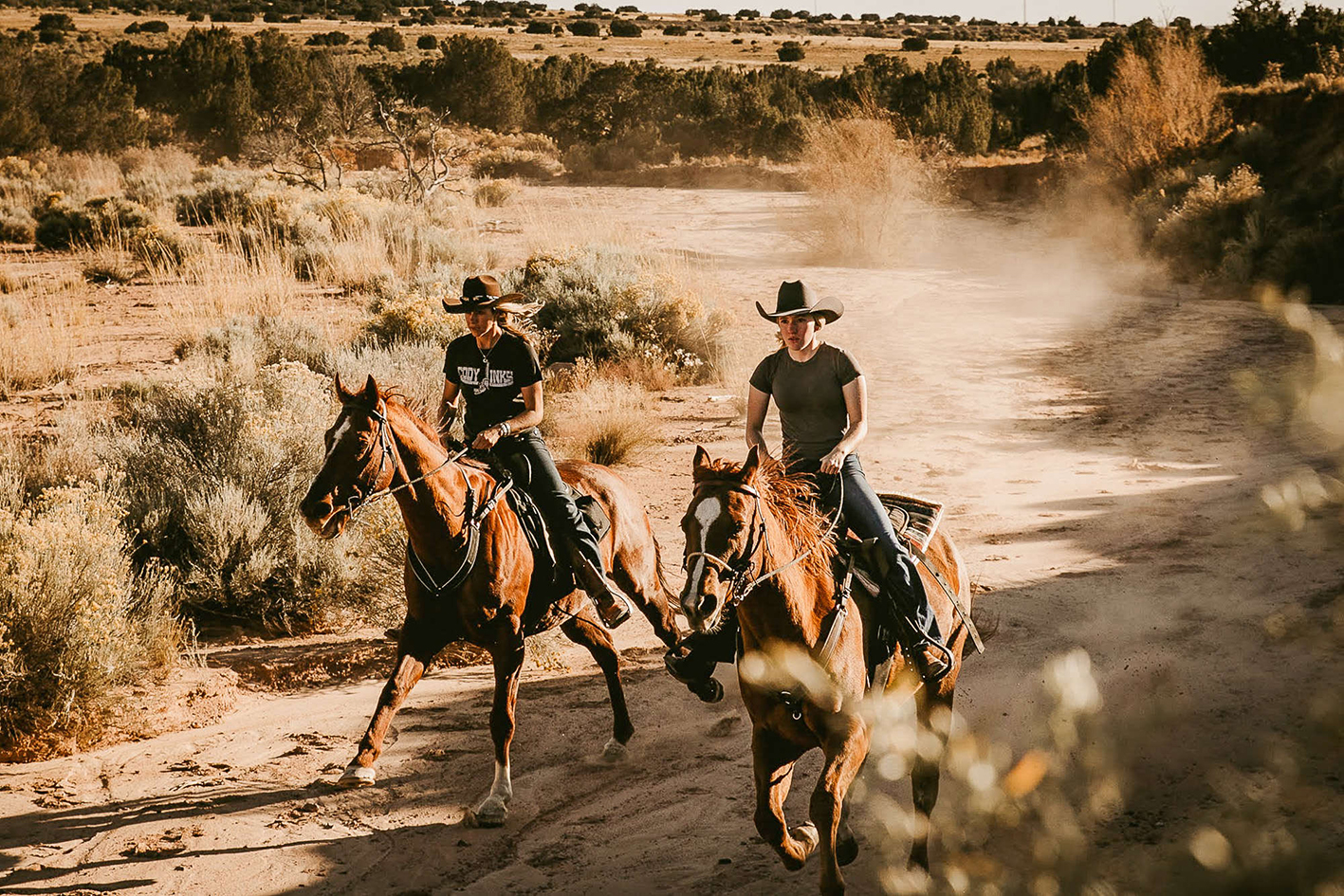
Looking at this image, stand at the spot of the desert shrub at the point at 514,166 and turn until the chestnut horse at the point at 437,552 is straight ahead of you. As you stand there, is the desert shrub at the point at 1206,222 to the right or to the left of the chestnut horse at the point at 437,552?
left

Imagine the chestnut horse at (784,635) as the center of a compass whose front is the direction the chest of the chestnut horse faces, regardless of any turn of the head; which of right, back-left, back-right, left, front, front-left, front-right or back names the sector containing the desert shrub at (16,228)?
right

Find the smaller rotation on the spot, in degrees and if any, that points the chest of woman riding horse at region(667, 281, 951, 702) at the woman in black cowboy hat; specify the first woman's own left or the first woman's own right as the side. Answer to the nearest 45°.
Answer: approximately 90° to the first woman's own right

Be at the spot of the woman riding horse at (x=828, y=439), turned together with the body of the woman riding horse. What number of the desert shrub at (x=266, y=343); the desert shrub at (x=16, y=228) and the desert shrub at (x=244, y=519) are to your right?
3

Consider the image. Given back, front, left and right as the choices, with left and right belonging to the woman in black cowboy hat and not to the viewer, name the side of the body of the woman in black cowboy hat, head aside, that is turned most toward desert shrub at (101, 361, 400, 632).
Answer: right

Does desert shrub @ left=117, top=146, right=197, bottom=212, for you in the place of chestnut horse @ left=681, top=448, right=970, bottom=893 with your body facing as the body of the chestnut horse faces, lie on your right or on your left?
on your right

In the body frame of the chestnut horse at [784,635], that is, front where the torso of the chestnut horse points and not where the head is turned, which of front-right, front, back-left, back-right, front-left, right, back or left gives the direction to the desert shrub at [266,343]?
right

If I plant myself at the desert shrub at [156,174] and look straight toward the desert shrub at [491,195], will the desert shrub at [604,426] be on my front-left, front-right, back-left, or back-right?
front-right

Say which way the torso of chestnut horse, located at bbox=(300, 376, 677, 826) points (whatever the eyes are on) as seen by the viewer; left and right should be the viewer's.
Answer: facing the viewer and to the left of the viewer

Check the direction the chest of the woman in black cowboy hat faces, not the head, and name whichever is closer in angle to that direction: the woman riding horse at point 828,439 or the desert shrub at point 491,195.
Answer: the woman riding horse

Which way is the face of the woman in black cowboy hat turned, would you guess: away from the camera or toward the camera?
toward the camera

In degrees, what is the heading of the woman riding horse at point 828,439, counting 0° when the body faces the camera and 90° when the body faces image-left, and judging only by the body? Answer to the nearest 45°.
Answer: approximately 45°

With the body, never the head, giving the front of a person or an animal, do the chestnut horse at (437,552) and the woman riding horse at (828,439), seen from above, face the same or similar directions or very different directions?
same or similar directions

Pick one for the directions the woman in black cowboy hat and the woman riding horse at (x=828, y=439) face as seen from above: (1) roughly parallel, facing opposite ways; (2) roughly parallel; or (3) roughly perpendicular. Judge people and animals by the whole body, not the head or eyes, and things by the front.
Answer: roughly parallel

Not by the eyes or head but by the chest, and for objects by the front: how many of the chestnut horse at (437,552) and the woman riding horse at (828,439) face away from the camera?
0

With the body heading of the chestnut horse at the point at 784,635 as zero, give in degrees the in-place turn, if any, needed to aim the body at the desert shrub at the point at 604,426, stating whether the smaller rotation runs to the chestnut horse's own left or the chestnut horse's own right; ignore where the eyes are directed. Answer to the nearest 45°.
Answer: approximately 135° to the chestnut horse's own right
